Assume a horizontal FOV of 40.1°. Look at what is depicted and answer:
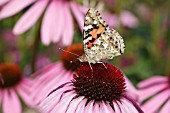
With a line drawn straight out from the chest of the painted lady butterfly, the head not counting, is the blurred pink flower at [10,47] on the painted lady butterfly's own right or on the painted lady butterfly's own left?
on the painted lady butterfly's own right

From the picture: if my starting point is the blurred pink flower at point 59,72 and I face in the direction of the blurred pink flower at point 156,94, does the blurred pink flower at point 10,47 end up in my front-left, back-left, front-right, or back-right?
back-left

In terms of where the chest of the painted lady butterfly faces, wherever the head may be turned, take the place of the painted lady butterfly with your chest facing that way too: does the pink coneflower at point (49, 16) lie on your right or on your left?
on your right

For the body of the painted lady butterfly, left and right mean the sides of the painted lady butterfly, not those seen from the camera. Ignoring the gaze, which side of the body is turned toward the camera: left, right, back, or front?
left

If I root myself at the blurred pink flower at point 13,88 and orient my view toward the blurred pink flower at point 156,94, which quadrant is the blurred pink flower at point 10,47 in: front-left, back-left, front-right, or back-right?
back-left
